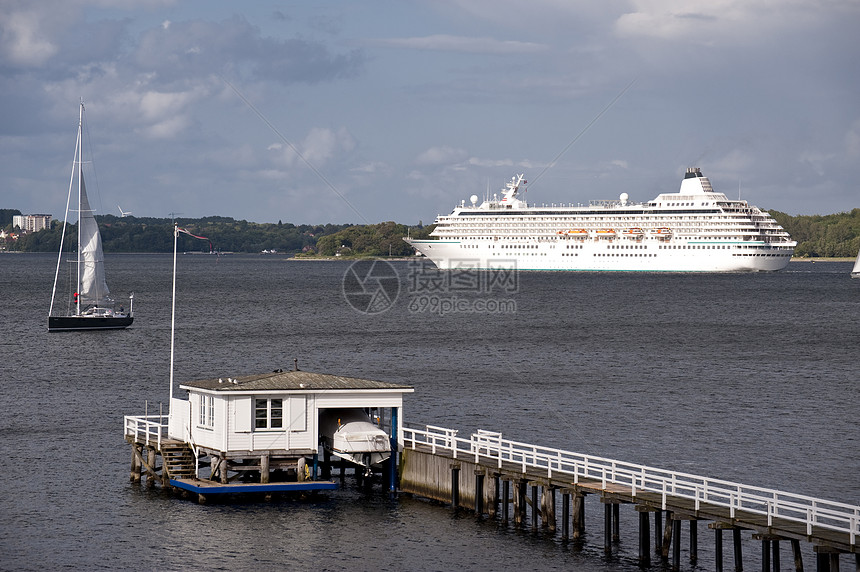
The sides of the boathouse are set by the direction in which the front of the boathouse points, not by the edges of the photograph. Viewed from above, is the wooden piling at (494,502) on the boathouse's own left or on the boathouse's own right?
on the boathouse's own left

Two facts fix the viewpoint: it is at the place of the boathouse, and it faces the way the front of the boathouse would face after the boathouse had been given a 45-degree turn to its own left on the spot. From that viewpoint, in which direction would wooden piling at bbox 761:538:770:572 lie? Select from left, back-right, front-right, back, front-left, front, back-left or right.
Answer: front

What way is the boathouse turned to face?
toward the camera

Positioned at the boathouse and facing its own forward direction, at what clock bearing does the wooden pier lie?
The wooden pier is roughly at 10 o'clock from the boathouse.

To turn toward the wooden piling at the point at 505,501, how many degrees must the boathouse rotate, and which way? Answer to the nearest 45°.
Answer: approximately 90° to its left

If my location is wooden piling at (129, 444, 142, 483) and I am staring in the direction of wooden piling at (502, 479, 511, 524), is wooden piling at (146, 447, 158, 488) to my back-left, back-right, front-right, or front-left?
front-right

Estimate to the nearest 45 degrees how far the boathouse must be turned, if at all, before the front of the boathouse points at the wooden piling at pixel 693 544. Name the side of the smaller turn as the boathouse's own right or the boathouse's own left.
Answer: approximately 45° to the boathouse's own left
